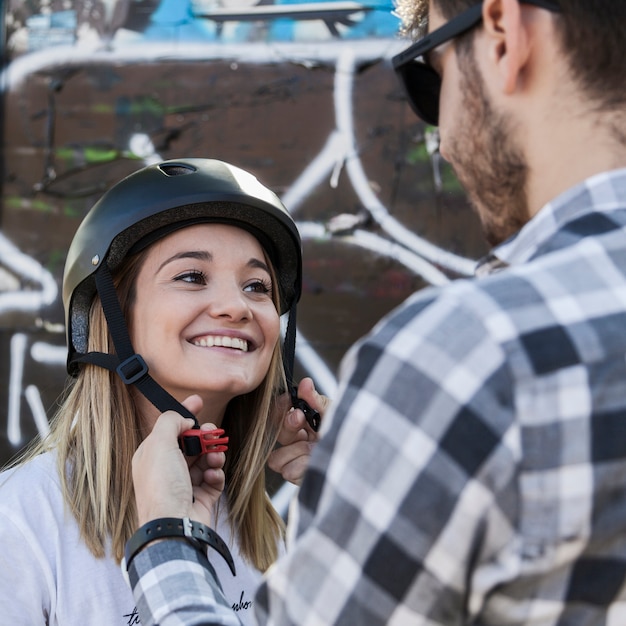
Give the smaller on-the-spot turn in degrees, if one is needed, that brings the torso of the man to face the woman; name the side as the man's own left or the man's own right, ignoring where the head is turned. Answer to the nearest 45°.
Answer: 0° — they already face them

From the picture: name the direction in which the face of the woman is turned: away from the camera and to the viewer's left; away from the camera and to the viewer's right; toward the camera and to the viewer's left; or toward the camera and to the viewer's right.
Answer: toward the camera and to the viewer's right

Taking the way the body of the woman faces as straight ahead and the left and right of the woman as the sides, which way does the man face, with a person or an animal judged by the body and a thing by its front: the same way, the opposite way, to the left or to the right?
the opposite way

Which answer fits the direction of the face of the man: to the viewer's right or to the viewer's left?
to the viewer's left

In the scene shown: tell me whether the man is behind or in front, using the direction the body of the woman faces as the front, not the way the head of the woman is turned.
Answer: in front

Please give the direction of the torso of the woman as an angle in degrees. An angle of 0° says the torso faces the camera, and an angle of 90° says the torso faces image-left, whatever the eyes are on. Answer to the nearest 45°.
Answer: approximately 315°

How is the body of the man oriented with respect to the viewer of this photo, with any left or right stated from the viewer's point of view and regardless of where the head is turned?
facing away from the viewer and to the left of the viewer
